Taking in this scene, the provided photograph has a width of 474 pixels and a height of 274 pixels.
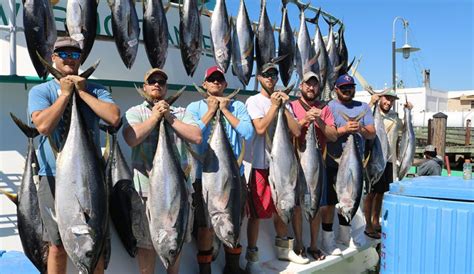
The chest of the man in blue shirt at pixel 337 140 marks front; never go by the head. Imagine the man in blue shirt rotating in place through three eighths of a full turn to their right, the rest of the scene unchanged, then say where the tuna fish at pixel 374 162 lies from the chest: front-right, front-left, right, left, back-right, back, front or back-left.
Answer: right

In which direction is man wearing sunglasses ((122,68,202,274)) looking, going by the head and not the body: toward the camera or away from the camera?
toward the camera

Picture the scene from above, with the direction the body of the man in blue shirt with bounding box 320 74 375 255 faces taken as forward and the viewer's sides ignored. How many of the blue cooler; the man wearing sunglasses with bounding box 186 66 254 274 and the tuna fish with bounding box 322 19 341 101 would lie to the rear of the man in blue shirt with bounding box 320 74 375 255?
1

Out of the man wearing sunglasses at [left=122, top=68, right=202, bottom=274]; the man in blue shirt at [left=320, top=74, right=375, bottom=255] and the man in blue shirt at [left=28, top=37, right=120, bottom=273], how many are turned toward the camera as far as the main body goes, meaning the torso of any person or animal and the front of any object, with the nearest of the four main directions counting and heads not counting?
3

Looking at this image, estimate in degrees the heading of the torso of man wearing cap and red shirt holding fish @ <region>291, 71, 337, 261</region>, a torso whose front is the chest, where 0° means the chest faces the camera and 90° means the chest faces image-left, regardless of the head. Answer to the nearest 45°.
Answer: approximately 0°

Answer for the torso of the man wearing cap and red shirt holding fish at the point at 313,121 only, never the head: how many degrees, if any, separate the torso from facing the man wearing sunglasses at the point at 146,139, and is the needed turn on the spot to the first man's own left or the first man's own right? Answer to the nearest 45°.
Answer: approximately 45° to the first man's own right

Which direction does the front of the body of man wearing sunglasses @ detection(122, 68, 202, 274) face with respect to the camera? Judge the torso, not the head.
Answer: toward the camera

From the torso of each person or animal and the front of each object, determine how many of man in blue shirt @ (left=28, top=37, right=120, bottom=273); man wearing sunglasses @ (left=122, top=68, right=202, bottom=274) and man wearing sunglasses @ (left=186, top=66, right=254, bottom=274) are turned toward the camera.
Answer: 3

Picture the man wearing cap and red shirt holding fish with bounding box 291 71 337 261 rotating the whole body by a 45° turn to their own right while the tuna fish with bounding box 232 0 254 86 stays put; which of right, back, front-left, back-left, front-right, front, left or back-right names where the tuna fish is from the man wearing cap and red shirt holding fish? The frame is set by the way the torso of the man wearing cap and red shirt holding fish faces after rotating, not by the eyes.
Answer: right

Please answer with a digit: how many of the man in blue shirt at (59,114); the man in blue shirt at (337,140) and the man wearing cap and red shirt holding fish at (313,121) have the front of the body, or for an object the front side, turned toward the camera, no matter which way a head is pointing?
3

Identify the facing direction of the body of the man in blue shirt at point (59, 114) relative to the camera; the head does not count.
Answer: toward the camera

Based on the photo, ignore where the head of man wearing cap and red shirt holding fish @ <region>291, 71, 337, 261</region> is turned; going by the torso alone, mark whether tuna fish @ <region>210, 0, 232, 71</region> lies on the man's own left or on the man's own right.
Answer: on the man's own right
